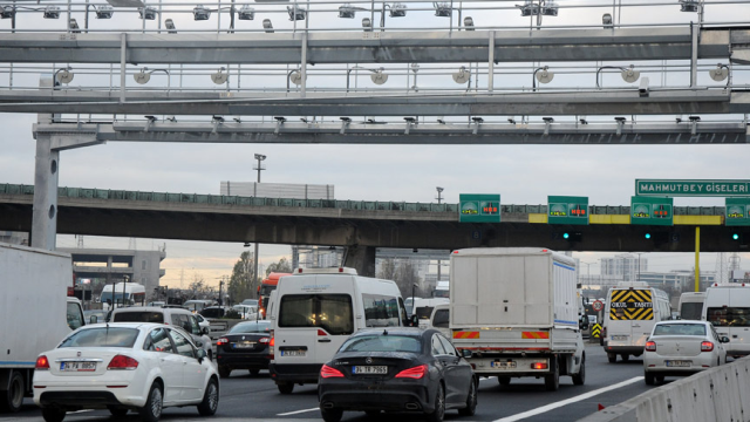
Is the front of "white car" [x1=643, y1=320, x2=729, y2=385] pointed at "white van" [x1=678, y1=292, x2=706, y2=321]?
yes

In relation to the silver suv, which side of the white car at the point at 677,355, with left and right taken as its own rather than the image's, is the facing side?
left

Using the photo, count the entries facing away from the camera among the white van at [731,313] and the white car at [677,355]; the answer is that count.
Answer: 2

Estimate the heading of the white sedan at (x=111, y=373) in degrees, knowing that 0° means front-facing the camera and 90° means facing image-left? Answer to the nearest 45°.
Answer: approximately 225°

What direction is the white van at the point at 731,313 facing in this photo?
away from the camera

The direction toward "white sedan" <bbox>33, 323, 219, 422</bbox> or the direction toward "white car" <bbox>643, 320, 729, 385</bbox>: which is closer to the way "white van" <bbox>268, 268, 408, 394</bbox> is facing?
the white car

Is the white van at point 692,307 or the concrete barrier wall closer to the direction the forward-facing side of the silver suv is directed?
the white van

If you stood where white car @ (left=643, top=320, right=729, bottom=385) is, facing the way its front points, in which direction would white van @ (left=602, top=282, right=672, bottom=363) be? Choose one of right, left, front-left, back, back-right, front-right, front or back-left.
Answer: front

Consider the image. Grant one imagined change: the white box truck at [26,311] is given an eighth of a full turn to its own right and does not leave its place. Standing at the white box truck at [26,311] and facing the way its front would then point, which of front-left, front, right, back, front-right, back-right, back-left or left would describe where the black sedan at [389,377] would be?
front-right

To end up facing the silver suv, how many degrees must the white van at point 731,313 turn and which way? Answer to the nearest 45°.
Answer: approximately 135° to its left

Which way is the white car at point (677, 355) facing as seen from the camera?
away from the camera

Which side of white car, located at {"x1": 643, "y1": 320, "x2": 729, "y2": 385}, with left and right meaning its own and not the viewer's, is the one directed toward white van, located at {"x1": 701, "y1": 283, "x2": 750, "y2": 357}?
front

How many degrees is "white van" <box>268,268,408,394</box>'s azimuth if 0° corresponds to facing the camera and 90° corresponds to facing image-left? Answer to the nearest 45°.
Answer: approximately 225°
